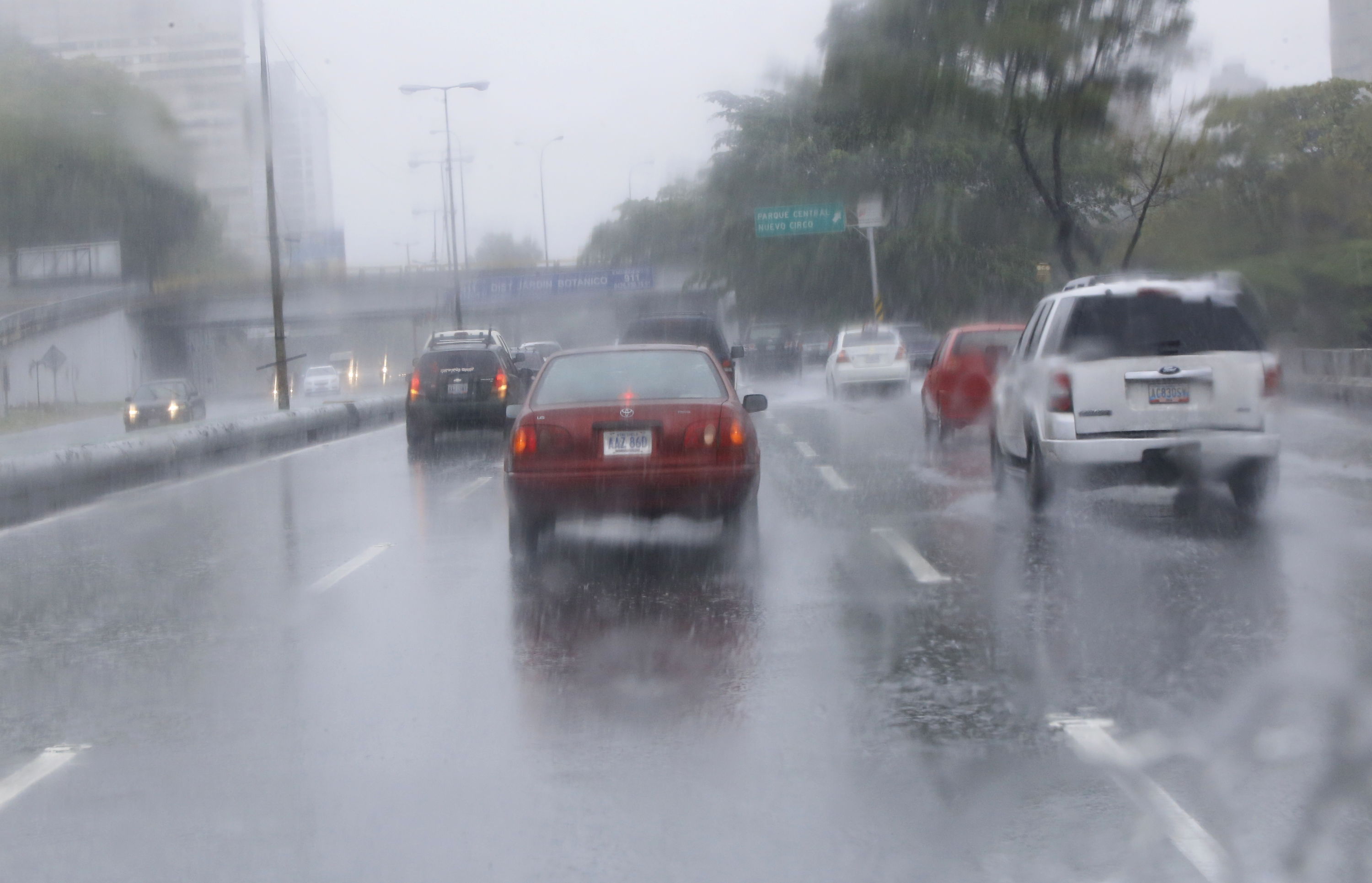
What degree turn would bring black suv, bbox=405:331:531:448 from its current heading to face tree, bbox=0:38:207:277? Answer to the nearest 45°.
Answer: approximately 45° to its left

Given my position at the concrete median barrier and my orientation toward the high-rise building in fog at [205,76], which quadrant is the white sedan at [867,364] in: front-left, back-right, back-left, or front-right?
front-right

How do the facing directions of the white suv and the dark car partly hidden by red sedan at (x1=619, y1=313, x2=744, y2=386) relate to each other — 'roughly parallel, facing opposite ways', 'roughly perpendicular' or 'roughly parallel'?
roughly parallel

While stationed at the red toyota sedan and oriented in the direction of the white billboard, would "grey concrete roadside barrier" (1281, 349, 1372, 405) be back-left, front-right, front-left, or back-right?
front-right

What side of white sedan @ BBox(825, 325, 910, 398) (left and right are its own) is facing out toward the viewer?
back

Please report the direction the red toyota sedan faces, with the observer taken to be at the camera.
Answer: facing away from the viewer

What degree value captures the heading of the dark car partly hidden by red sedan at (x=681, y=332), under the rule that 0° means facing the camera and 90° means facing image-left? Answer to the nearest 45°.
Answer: approximately 180°

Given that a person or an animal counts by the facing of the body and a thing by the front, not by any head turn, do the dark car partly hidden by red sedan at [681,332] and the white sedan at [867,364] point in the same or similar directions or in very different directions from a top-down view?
same or similar directions

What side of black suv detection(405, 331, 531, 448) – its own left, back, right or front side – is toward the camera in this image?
back

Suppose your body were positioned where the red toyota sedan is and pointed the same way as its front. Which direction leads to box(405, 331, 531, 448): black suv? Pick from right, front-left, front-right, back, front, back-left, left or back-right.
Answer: front

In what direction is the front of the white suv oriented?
away from the camera

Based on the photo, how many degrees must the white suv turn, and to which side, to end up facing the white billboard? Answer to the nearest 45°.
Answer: approximately 45° to its left

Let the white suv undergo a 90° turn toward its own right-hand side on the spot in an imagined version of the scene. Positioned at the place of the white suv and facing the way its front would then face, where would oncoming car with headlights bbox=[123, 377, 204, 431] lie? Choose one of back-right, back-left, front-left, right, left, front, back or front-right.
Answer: back-left

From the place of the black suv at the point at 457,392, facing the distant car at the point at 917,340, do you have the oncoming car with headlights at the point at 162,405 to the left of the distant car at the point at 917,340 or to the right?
left

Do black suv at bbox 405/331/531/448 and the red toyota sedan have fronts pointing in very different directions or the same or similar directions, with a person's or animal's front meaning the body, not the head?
same or similar directions
